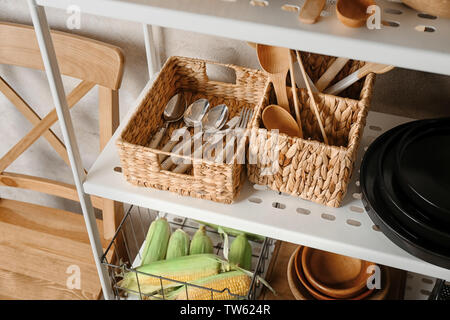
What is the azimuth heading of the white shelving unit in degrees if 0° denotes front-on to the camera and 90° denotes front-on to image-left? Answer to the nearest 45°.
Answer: approximately 45°
